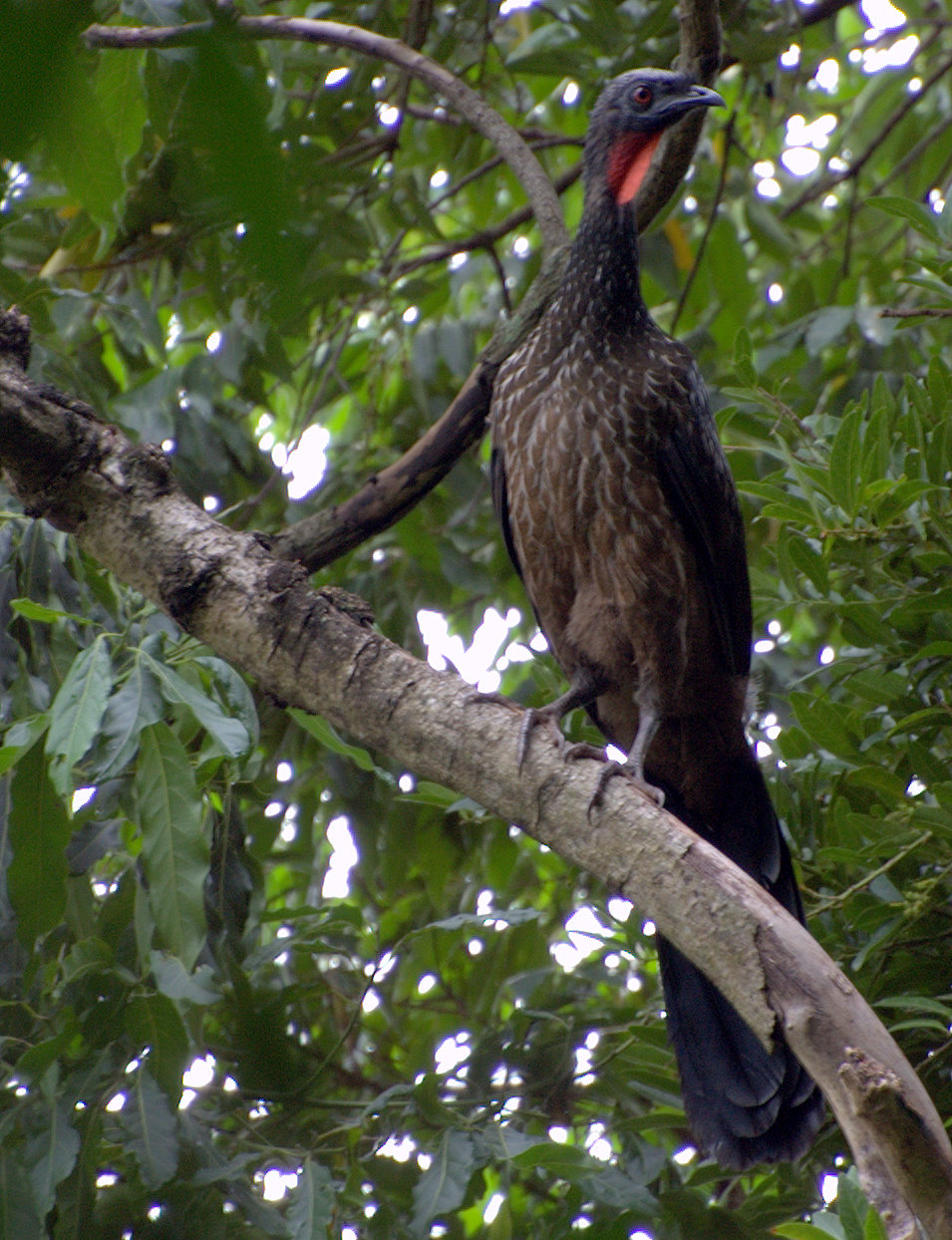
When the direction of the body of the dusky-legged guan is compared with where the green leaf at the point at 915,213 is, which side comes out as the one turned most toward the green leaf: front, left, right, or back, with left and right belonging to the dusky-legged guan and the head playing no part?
back

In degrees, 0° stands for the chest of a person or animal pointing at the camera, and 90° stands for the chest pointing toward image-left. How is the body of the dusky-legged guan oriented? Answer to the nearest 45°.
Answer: approximately 45°

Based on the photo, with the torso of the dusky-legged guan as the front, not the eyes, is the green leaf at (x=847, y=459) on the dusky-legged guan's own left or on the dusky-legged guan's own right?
on the dusky-legged guan's own left
